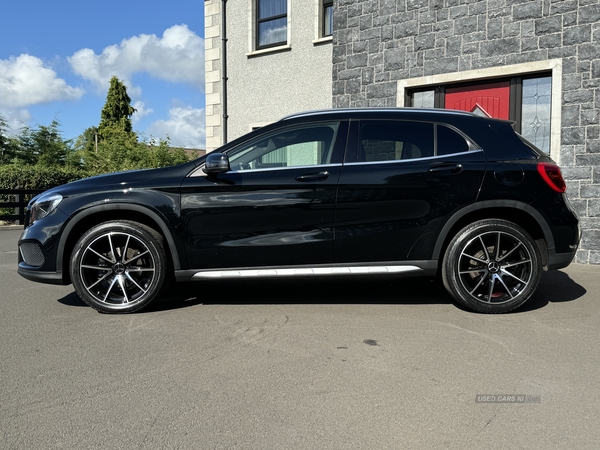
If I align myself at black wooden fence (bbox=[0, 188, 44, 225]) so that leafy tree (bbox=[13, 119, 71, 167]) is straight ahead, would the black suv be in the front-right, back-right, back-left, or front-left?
back-right

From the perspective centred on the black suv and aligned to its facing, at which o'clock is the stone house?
The stone house is roughly at 4 o'clock from the black suv.

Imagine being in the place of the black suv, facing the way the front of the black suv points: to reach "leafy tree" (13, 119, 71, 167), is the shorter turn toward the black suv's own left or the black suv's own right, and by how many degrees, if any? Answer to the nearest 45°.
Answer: approximately 45° to the black suv's own right

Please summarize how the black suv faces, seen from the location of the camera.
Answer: facing to the left of the viewer

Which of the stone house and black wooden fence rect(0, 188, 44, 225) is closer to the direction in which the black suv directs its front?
the black wooden fence

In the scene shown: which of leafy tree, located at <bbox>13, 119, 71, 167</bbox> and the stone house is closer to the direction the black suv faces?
the leafy tree

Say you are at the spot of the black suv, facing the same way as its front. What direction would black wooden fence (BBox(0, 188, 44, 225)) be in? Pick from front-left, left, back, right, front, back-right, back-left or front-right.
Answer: front-right
